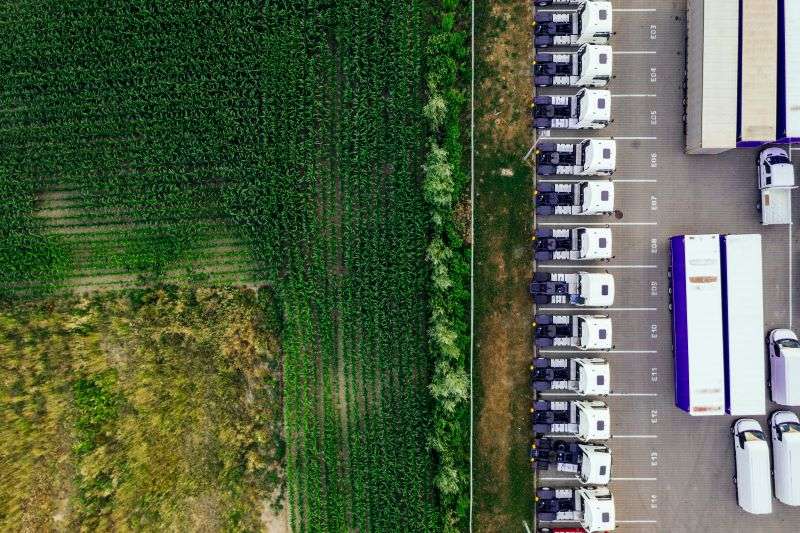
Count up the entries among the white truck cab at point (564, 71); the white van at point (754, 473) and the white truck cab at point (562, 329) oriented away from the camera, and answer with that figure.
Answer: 1

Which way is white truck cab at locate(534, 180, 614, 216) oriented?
to the viewer's right

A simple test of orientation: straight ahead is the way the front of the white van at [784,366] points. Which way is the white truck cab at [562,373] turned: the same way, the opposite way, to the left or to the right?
to the right

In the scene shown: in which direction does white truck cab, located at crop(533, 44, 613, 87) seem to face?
to the viewer's right

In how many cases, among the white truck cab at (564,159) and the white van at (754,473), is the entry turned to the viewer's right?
1

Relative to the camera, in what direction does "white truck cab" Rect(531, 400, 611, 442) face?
facing to the right of the viewer

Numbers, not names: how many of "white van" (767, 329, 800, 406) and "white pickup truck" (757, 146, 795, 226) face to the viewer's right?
0

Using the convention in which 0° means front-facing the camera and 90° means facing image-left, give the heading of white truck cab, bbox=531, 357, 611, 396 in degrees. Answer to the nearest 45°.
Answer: approximately 270°

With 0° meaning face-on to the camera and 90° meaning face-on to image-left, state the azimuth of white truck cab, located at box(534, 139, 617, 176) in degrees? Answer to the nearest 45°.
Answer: approximately 270°

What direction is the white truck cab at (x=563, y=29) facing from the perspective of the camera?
to the viewer's right

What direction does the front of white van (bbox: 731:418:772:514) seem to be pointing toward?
away from the camera
